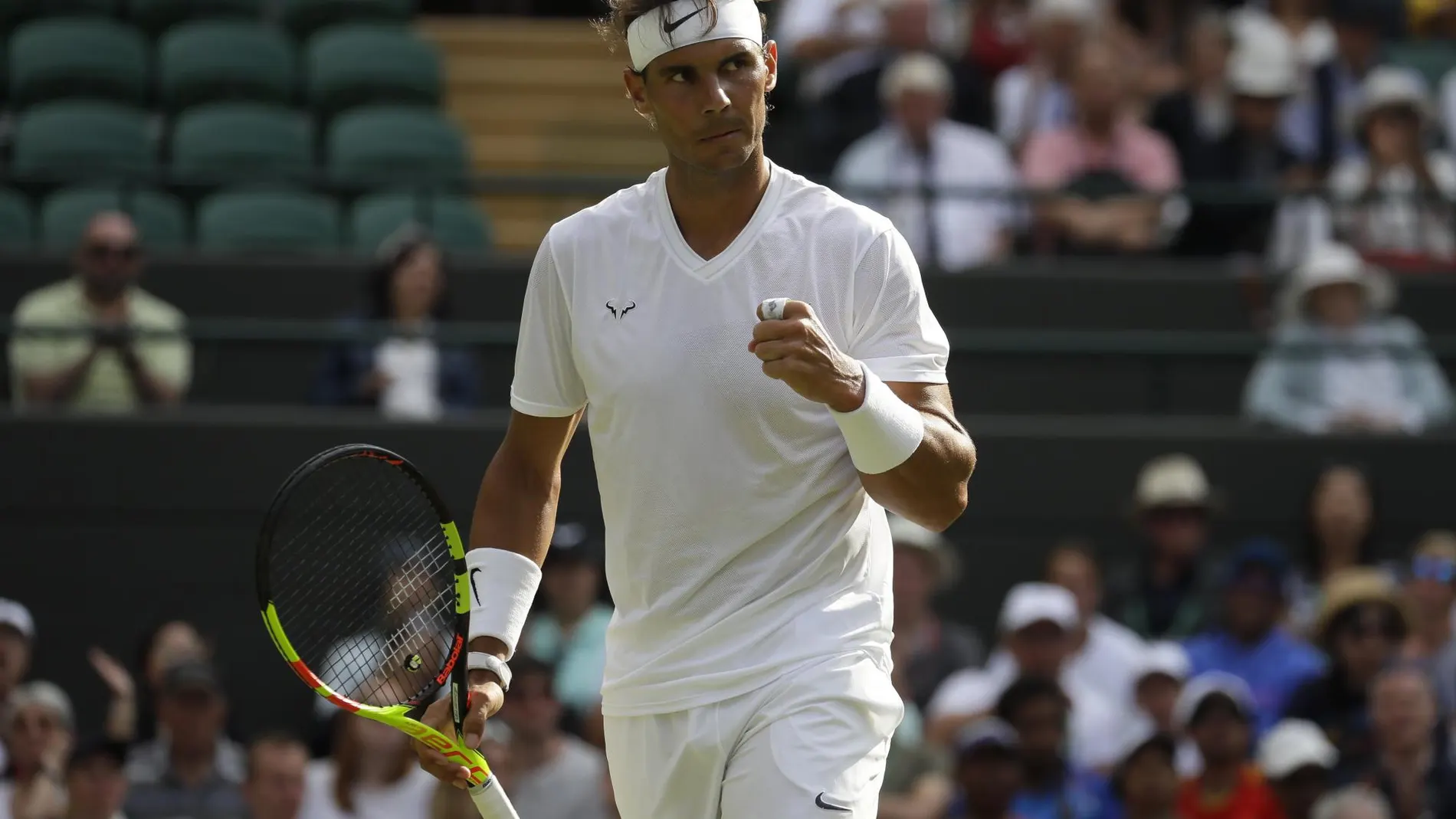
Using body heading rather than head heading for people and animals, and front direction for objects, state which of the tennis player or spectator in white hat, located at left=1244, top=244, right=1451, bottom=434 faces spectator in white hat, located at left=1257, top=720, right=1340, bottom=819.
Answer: spectator in white hat, located at left=1244, top=244, right=1451, bottom=434

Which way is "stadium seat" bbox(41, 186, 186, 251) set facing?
toward the camera

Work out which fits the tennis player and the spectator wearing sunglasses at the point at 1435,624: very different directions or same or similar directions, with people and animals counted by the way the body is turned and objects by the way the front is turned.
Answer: same or similar directions

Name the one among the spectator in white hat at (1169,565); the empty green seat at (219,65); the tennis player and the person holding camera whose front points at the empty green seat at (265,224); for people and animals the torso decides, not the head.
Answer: the empty green seat at (219,65)

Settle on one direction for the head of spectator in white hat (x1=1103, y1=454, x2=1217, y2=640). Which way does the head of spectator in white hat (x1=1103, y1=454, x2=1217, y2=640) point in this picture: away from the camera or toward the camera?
toward the camera

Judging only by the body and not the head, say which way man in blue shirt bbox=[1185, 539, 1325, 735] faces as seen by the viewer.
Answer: toward the camera

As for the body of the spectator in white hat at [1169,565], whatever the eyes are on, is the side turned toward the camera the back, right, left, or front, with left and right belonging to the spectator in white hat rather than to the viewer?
front

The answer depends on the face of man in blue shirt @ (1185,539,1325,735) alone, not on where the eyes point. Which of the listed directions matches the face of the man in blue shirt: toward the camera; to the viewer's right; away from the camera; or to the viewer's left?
toward the camera

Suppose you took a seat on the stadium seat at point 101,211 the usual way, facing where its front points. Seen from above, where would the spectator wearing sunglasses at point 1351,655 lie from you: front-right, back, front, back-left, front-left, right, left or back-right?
front-left

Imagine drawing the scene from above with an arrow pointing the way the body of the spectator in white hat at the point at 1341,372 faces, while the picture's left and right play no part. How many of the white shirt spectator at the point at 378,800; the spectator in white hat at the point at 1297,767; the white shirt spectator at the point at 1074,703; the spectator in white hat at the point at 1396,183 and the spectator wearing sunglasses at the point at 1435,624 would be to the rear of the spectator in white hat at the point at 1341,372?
1

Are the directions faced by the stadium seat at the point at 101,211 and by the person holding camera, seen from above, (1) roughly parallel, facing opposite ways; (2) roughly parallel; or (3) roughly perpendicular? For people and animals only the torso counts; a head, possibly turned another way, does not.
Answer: roughly parallel

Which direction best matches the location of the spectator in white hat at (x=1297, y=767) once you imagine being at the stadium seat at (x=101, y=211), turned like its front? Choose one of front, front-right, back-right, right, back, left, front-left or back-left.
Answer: front-left

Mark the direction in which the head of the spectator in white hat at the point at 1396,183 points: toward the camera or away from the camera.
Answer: toward the camera

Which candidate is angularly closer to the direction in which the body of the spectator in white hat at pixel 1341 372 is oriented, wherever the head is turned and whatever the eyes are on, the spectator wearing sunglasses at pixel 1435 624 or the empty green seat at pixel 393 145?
the spectator wearing sunglasses

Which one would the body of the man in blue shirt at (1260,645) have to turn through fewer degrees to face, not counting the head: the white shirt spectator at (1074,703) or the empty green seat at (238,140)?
the white shirt spectator

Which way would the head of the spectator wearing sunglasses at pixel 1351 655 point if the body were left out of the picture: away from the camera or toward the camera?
toward the camera

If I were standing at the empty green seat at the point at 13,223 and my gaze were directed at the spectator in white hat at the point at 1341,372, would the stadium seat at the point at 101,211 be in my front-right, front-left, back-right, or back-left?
front-left

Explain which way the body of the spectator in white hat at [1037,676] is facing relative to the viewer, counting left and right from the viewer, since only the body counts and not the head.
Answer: facing the viewer

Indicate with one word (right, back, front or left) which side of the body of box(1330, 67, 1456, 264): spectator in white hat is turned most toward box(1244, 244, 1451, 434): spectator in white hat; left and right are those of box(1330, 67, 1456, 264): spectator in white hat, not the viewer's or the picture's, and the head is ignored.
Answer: front
